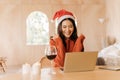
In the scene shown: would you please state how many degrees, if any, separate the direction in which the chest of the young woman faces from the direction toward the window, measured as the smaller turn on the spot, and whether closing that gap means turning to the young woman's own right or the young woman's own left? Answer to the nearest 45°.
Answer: approximately 180°

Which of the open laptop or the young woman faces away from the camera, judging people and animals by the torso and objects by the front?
the open laptop

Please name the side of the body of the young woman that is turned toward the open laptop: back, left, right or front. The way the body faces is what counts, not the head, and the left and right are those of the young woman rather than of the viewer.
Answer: front

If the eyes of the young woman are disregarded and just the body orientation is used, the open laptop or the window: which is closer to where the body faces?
the open laptop

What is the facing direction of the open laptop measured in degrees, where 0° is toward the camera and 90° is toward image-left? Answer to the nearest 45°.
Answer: approximately 180°

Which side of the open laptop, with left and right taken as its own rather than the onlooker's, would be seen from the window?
front

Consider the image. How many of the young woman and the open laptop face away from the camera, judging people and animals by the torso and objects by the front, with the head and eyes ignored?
1

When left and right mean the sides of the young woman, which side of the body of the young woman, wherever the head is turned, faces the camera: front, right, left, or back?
front

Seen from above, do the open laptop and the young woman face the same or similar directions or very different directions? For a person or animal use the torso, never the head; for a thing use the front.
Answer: very different directions
